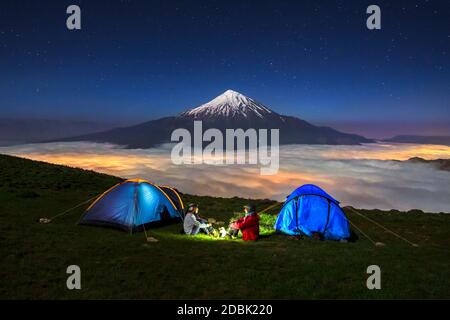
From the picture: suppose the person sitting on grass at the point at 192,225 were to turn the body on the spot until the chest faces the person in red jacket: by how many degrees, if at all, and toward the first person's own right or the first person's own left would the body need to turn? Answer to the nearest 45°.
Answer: approximately 45° to the first person's own right

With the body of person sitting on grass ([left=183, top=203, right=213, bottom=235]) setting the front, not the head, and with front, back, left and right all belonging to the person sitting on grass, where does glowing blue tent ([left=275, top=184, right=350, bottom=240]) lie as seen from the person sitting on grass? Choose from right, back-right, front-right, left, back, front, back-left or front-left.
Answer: front

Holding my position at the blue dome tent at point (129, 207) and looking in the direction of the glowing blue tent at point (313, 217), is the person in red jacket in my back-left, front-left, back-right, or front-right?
front-right

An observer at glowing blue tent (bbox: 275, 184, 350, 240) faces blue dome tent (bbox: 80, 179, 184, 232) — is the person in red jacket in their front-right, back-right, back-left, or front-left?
front-left

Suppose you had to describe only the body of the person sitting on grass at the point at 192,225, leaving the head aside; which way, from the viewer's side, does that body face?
to the viewer's right

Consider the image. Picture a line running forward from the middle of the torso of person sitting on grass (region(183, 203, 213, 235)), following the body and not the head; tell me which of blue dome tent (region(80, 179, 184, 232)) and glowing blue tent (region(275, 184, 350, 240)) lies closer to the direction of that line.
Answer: the glowing blue tent

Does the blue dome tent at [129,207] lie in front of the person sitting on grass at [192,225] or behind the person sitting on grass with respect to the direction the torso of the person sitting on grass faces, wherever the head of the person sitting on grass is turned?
behind
